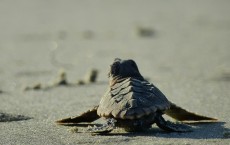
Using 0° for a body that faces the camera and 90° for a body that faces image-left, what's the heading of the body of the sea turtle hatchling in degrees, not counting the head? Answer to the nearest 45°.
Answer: approximately 180°
